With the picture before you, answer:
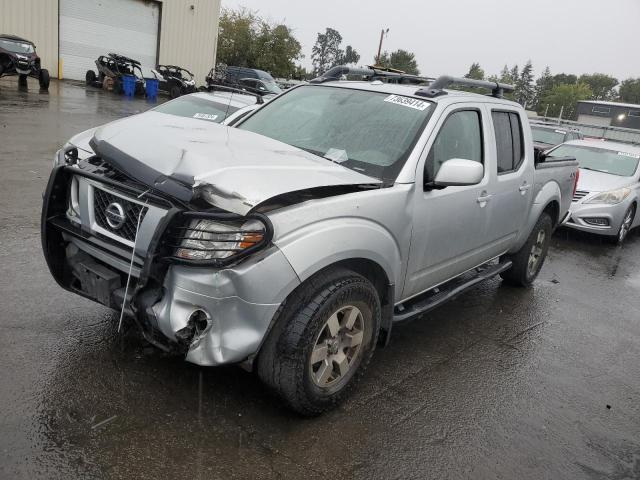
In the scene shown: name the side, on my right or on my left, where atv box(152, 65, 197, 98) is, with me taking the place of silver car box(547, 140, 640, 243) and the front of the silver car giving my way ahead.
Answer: on my right

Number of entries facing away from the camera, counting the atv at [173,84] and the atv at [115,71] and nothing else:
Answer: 0

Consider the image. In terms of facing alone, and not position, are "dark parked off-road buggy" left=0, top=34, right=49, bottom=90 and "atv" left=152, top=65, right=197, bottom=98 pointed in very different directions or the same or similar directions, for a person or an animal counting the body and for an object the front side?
same or similar directions

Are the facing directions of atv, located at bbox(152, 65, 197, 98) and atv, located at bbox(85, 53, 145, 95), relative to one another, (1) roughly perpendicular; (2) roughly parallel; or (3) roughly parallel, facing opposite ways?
roughly parallel

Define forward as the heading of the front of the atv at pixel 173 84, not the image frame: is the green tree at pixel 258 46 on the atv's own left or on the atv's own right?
on the atv's own left

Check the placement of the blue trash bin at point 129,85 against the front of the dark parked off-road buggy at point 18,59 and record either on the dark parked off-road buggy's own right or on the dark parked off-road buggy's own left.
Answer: on the dark parked off-road buggy's own left

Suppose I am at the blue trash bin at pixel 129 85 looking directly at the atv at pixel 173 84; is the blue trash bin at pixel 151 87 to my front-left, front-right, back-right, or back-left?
front-right

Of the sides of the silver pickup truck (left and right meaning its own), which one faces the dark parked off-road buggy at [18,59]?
right

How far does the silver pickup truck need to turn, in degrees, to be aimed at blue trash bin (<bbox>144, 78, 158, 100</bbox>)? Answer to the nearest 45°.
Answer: approximately 135° to its right

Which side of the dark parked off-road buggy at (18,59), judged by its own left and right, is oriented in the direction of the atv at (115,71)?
left

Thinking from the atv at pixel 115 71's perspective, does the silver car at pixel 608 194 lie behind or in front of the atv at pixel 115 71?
in front

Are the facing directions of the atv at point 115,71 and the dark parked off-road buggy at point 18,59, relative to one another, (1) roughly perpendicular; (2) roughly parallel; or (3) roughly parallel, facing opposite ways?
roughly perpendicular
